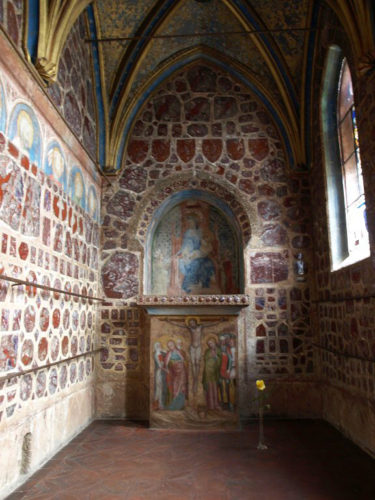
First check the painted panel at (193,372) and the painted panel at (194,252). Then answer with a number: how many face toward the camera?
2

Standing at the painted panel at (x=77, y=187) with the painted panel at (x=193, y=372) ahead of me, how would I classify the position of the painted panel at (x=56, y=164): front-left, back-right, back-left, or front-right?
back-right

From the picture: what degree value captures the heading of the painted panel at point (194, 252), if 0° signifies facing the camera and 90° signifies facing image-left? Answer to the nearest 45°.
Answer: approximately 0°

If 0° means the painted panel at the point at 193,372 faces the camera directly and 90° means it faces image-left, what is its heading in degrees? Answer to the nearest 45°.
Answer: approximately 0°

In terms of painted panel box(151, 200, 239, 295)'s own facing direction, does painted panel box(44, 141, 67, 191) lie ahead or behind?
ahead

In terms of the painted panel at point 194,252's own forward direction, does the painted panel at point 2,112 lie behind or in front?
in front
